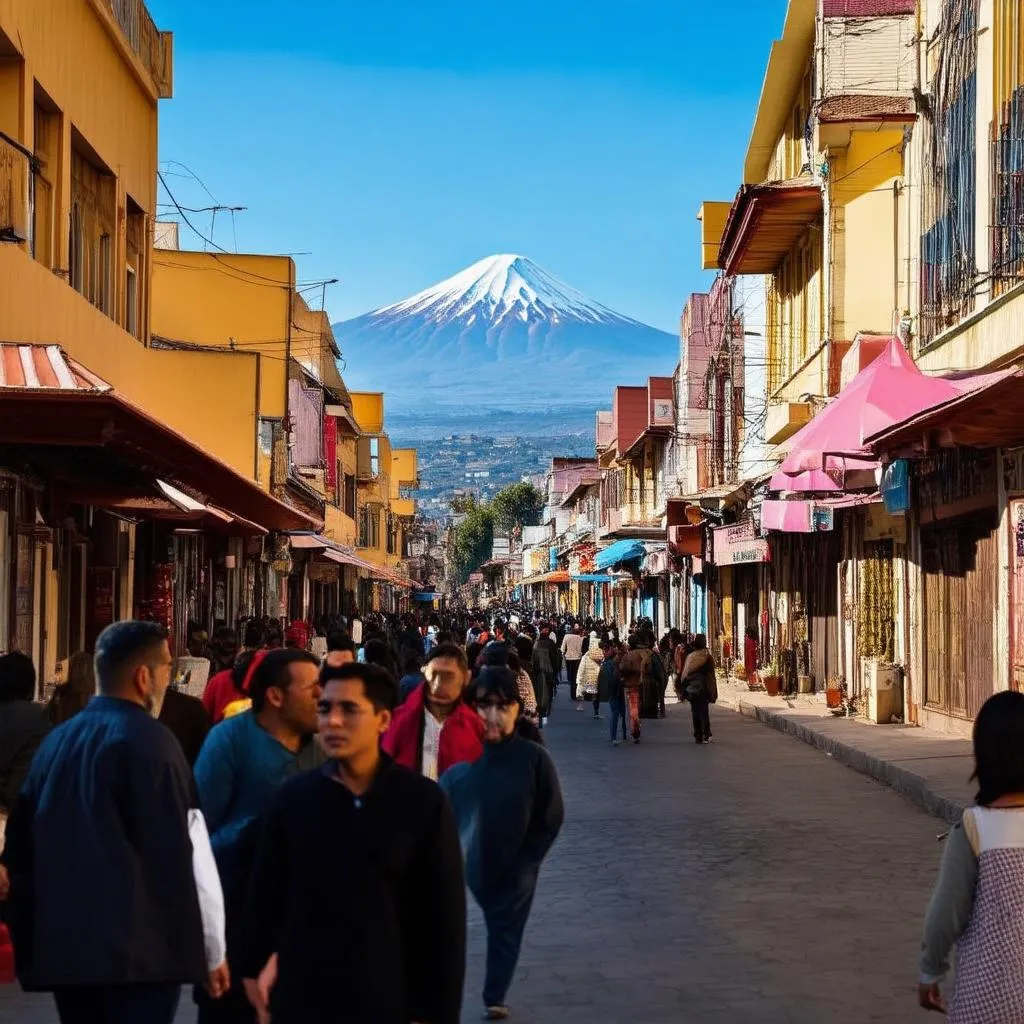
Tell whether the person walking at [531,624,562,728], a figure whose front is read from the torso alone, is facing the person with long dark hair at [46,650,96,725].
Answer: no

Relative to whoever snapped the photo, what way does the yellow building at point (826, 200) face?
facing to the left of the viewer

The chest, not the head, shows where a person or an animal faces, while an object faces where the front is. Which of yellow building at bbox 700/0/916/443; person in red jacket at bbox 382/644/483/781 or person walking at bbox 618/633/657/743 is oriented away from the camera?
the person walking

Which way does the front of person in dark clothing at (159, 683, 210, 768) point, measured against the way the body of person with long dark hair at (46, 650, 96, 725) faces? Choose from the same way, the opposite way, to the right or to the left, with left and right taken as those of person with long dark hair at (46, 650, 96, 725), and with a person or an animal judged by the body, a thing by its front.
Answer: the same way

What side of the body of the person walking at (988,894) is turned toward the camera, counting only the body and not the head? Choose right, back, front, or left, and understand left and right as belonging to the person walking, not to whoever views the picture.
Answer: back

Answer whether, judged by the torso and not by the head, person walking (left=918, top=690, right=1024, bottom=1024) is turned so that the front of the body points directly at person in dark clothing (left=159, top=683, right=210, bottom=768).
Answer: no

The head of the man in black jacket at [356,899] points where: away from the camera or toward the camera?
toward the camera

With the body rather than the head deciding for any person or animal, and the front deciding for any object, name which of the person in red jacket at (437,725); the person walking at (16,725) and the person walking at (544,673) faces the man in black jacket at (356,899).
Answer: the person in red jacket

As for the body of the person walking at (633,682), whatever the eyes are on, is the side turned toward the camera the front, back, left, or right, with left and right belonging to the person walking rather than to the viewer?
back

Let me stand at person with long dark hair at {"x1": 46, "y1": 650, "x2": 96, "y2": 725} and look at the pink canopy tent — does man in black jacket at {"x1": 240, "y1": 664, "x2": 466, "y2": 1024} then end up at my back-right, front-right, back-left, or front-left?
back-right

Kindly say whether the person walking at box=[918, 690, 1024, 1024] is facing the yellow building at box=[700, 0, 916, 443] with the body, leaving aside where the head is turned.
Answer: yes

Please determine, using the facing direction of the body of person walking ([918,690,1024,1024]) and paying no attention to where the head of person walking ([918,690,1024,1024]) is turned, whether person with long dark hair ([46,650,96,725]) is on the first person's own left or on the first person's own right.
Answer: on the first person's own left
